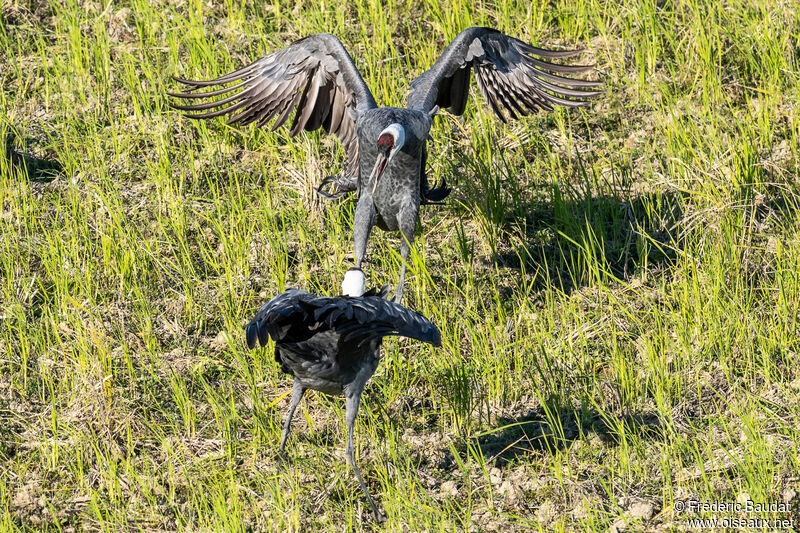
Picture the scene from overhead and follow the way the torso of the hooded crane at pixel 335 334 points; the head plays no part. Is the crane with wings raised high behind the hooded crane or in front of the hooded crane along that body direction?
in front

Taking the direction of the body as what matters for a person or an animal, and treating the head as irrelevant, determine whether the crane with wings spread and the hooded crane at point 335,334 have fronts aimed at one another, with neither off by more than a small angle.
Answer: yes

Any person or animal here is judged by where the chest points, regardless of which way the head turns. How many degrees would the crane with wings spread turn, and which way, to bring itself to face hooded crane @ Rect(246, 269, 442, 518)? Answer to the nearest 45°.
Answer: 0° — it already faces it

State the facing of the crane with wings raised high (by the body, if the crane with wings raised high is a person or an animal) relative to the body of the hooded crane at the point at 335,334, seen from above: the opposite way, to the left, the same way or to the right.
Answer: the opposite way

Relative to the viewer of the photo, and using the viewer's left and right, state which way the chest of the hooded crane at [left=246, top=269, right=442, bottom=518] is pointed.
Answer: facing away from the viewer

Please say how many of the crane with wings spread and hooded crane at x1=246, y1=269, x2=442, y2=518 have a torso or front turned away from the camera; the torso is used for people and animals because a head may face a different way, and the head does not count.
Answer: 1

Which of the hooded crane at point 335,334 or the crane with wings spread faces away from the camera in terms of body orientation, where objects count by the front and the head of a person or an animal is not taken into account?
the hooded crane

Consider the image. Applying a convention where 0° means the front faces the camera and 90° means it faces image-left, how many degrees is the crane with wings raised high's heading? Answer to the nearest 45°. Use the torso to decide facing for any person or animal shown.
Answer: approximately 0°
